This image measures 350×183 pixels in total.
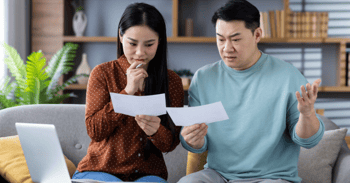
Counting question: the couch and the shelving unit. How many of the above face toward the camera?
2

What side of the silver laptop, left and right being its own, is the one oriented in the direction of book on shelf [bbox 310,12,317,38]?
front

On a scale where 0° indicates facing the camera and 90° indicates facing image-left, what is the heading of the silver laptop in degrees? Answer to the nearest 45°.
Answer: approximately 225°

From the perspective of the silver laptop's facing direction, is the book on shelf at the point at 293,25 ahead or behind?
ahead

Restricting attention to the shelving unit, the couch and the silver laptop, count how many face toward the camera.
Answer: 2

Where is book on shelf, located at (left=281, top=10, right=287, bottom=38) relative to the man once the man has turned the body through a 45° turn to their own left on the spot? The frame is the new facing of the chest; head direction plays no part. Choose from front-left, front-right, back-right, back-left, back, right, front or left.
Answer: back

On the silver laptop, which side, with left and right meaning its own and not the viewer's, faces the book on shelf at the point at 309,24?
front

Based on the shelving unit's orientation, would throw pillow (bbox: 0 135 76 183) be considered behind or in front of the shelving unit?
in front
